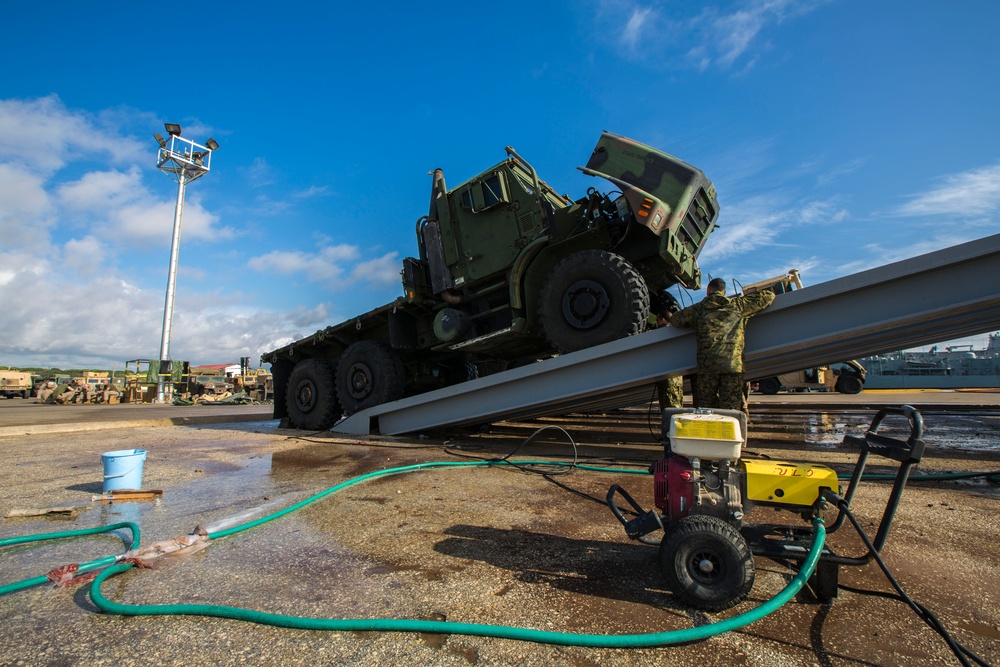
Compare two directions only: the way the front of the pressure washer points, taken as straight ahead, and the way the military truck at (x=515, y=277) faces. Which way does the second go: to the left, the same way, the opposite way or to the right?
the opposite way

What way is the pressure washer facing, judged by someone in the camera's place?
facing to the left of the viewer

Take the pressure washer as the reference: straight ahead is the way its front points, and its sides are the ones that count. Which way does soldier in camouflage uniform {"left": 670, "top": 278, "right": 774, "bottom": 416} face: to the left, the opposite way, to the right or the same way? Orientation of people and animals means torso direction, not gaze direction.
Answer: to the right

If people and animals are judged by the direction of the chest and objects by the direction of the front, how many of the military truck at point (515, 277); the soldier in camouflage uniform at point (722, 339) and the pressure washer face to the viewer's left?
1

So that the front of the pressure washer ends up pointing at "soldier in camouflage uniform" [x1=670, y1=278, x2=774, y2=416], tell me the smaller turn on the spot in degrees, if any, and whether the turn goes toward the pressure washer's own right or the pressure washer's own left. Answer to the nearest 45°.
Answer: approximately 90° to the pressure washer's own right

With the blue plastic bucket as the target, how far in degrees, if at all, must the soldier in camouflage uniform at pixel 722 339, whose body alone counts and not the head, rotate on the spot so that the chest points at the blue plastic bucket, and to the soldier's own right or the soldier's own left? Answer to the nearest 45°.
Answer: approximately 135° to the soldier's own left

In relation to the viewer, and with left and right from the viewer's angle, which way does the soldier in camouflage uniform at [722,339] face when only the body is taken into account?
facing away from the viewer

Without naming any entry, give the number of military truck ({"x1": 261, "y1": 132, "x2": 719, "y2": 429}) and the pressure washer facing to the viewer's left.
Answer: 1

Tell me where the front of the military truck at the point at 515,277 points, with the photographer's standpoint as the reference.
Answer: facing the viewer and to the right of the viewer

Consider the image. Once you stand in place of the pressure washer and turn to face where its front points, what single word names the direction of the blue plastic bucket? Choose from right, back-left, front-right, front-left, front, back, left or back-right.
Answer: front

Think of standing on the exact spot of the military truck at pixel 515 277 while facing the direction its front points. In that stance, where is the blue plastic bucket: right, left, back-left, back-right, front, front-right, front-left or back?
right

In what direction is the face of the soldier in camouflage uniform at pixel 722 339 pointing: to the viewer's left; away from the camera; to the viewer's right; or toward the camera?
away from the camera

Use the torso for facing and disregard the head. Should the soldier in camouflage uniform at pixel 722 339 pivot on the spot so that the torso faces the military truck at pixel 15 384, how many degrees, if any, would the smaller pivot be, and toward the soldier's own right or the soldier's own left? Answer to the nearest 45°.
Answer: approximately 90° to the soldier's own left
